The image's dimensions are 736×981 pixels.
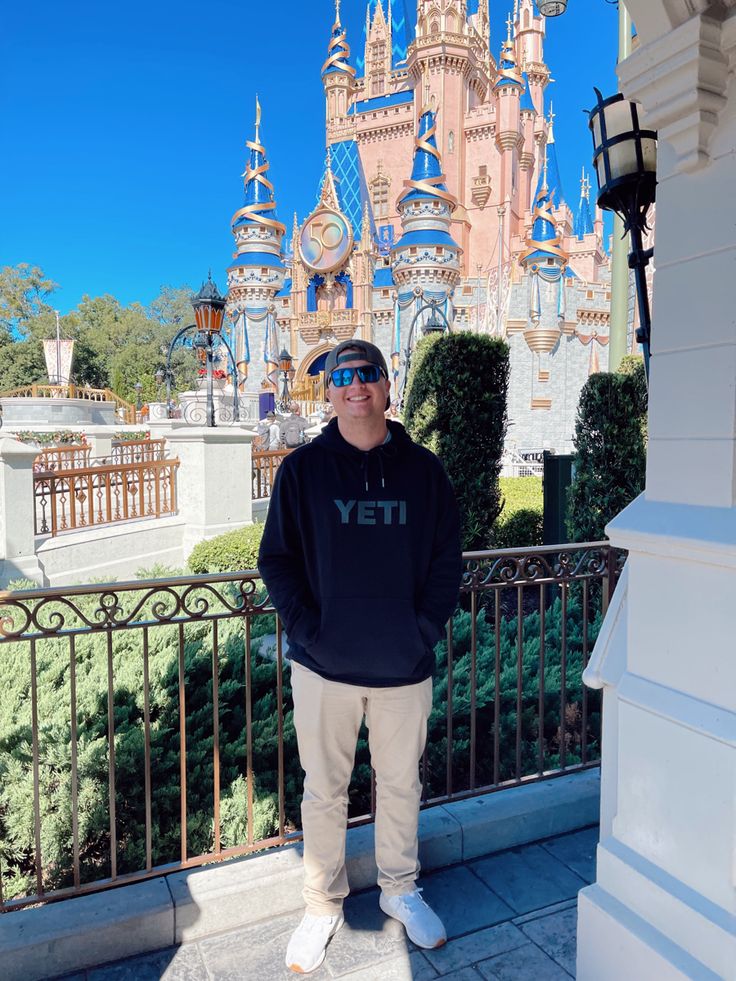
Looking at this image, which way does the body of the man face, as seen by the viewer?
toward the camera

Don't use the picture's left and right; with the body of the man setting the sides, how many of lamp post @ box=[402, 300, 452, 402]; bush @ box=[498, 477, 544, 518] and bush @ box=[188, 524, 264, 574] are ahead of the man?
0

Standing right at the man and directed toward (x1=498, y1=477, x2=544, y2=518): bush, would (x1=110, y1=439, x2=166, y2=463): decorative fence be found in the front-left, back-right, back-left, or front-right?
front-left

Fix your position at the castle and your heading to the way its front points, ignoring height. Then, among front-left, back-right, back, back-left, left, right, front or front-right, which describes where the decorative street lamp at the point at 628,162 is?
front-left

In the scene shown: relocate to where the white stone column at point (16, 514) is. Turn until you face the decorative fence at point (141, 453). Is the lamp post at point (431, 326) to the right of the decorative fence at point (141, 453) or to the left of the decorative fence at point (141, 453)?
right

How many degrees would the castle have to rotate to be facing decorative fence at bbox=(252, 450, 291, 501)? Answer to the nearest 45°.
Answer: approximately 45° to its left

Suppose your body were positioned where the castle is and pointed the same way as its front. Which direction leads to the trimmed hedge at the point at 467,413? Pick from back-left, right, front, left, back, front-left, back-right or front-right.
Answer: front-left

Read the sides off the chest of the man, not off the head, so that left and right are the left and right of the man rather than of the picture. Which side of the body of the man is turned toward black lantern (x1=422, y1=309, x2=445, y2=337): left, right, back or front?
back

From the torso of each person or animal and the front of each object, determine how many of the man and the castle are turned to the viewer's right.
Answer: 0

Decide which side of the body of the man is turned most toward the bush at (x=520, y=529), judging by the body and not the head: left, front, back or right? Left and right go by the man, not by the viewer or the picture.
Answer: back

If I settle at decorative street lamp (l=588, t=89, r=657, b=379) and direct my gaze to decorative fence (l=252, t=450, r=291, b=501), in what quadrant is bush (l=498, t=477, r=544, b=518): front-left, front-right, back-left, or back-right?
front-right

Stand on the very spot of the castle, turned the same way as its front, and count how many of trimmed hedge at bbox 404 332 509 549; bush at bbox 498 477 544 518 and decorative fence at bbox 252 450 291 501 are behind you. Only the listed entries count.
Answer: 0

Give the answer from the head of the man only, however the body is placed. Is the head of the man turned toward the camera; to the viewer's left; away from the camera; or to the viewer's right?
toward the camera

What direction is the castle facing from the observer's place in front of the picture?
facing the viewer and to the left of the viewer

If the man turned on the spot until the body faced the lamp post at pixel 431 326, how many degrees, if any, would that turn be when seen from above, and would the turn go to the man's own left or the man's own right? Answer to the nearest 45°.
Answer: approximately 180°
